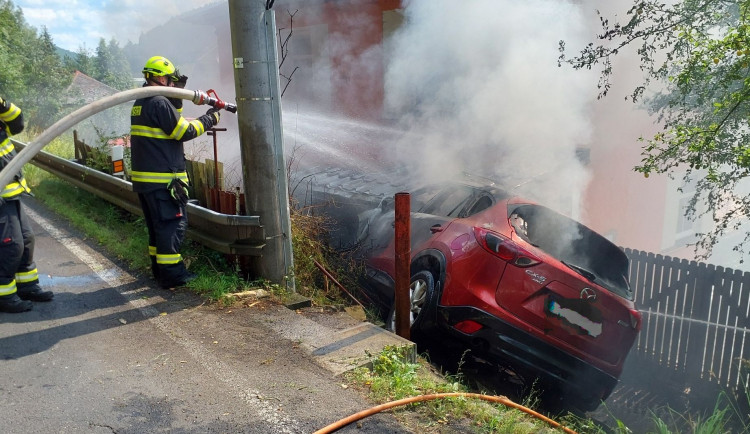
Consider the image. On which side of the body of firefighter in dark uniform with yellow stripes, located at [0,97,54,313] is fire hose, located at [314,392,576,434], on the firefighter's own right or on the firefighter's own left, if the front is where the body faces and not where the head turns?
on the firefighter's own right

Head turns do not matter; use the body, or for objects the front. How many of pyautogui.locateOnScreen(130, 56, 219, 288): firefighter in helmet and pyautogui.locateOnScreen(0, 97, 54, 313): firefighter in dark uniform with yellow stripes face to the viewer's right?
2

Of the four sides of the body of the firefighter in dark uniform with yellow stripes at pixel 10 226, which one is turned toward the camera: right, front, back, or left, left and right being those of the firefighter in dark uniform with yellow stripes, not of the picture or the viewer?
right

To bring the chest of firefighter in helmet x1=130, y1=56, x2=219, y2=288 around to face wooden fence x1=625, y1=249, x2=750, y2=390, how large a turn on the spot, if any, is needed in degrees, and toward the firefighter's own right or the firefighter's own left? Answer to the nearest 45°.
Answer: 0° — they already face it

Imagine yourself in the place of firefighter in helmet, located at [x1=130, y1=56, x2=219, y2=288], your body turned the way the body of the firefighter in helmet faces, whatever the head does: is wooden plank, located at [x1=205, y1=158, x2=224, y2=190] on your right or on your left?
on your left

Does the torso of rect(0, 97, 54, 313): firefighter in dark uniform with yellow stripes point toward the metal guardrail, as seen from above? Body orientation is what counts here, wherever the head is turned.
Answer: yes

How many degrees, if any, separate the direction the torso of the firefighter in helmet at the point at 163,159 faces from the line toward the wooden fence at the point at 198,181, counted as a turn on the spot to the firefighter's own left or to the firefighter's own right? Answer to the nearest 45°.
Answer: approximately 90° to the firefighter's own left

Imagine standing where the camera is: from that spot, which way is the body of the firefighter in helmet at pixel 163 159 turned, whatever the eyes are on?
to the viewer's right

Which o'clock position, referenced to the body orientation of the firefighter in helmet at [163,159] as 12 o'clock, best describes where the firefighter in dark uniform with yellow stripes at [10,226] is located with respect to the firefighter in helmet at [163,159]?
the firefighter in dark uniform with yellow stripes at [10,226] is roughly at 6 o'clock from the firefighter in helmet at [163,159].
